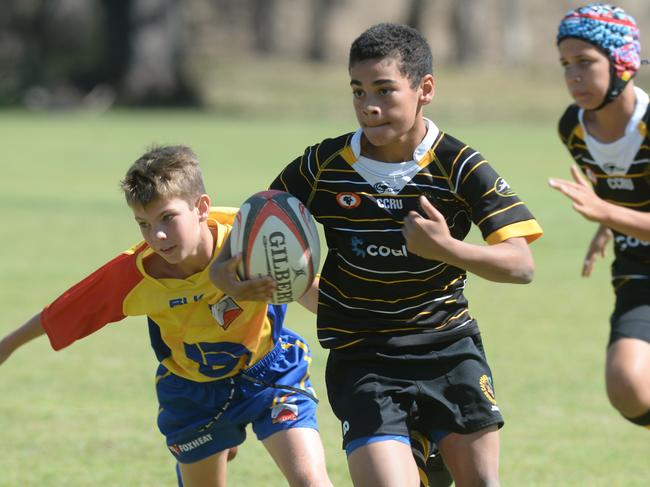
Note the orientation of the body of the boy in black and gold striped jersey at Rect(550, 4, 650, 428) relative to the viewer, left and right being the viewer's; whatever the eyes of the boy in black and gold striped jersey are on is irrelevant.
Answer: facing the viewer and to the left of the viewer

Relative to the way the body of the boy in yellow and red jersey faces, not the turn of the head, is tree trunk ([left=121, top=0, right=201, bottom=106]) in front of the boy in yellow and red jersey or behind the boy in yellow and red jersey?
behind

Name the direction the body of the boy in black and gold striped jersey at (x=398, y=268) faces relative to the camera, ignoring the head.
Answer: toward the camera

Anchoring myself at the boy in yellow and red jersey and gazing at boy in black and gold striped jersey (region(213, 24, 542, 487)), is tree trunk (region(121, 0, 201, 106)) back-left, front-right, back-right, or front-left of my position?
back-left

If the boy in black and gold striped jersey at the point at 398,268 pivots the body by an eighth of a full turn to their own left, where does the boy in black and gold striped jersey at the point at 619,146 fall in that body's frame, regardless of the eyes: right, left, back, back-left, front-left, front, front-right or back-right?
left

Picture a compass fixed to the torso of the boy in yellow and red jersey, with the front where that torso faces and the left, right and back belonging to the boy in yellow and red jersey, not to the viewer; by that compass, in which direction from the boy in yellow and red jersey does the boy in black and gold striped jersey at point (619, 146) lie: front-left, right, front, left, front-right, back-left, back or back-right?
left

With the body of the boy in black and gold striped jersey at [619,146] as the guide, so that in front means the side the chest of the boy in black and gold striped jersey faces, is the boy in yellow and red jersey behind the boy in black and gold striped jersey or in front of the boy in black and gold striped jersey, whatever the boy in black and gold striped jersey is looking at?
in front

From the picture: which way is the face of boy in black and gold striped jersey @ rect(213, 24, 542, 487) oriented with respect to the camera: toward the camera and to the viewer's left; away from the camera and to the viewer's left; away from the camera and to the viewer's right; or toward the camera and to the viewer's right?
toward the camera and to the viewer's left

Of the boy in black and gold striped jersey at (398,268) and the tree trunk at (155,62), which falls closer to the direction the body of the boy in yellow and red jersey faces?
the boy in black and gold striped jersey

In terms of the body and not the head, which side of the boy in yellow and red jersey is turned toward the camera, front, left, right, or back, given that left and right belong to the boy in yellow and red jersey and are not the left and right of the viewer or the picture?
front

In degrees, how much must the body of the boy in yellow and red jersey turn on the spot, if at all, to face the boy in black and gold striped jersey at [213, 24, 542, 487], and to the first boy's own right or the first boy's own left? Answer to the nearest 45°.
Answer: approximately 45° to the first boy's own left
